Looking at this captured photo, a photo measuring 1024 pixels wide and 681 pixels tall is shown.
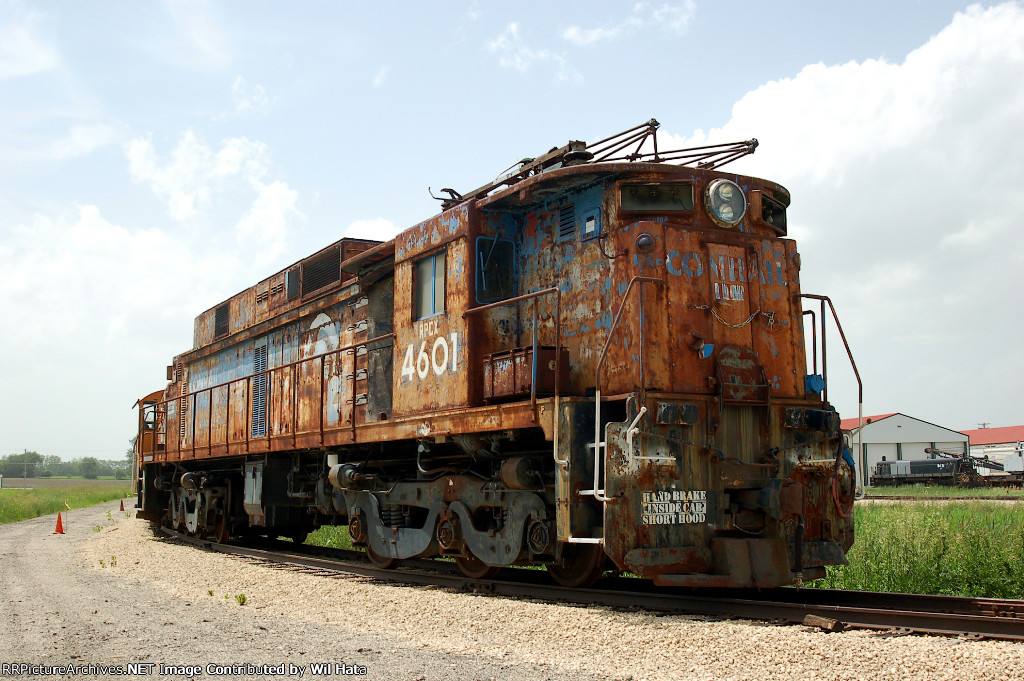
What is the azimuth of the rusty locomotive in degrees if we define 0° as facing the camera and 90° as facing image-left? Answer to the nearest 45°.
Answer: approximately 315°

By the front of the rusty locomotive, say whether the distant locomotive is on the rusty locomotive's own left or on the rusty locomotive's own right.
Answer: on the rusty locomotive's own left
